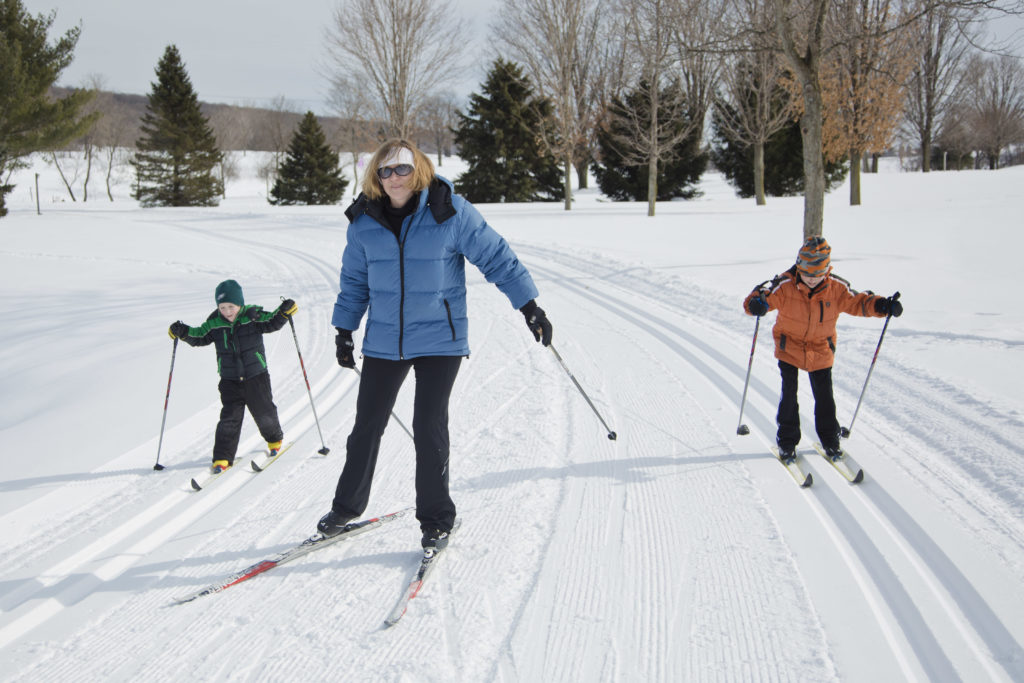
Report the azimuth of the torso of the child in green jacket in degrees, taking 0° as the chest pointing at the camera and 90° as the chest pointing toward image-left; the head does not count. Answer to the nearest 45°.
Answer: approximately 0°

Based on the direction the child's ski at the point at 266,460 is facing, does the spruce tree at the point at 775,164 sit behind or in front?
behind

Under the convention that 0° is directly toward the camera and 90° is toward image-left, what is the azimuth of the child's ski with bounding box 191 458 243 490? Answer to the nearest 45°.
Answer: approximately 45°

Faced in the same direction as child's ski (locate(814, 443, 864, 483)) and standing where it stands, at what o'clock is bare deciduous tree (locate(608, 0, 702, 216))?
The bare deciduous tree is roughly at 7 o'clock from the child's ski.

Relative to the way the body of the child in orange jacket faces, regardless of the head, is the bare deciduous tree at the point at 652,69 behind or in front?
behind

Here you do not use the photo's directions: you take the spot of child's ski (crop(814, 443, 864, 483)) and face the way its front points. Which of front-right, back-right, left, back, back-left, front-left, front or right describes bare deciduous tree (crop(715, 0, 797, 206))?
back-left

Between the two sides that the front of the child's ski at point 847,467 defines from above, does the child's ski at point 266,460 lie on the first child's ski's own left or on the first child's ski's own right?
on the first child's ski's own right

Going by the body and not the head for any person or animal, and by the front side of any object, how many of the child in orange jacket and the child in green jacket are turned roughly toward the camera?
2

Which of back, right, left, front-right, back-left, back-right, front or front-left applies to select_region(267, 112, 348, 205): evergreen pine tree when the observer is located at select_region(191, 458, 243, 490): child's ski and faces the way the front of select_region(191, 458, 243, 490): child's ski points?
back-right
